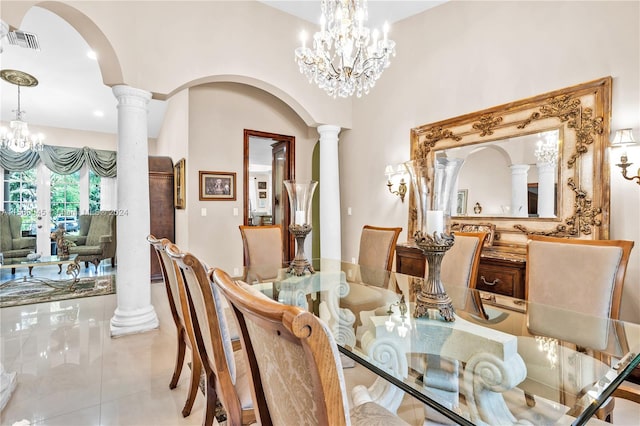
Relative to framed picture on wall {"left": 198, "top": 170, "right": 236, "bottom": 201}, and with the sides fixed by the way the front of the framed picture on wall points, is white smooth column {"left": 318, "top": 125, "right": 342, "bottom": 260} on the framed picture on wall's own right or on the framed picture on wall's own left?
on the framed picture on wall's own left

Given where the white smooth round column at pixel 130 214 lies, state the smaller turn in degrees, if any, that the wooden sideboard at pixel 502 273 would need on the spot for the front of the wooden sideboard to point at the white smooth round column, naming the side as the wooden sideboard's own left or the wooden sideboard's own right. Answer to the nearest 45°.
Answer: approximately 45° to the wooden sideboard's own right

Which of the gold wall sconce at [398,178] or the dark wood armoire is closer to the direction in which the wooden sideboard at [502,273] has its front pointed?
the dark wood armoire

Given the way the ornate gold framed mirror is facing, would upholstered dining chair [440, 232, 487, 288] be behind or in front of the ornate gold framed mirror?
in front

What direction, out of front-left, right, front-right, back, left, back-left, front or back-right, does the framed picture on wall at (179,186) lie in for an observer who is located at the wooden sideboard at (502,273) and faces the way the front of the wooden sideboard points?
front-right

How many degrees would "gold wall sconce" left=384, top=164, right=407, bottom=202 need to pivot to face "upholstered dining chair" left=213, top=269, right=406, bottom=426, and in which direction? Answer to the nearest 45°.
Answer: approximately 45° to its left

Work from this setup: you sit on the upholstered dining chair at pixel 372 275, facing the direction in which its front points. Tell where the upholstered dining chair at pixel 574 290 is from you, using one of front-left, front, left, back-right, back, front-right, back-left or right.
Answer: left

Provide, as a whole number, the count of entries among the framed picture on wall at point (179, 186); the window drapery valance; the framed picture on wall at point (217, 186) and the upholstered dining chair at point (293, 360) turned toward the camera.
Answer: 2

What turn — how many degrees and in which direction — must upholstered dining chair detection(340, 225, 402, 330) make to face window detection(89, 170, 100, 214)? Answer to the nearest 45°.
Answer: approximately 90° to its right

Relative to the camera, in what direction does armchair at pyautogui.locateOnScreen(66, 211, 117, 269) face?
facing the viewer and to the left of the viewer
